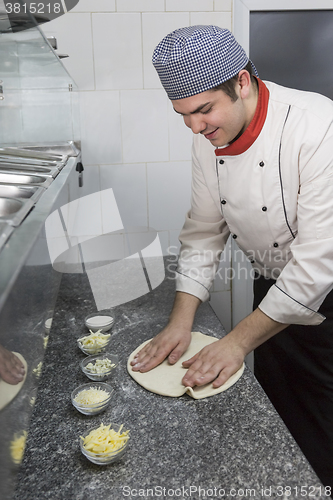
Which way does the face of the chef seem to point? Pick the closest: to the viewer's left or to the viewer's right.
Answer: to the viewer's left

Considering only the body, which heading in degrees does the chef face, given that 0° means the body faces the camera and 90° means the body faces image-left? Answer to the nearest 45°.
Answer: approximately 45°
